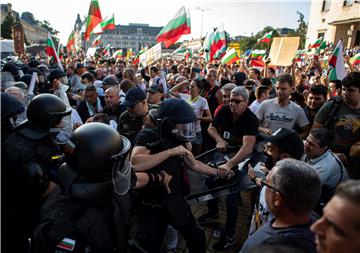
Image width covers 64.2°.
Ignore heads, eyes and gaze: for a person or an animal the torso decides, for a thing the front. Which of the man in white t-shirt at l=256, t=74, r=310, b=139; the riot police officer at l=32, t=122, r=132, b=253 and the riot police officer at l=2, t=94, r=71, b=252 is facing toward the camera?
the man in white t-shirt

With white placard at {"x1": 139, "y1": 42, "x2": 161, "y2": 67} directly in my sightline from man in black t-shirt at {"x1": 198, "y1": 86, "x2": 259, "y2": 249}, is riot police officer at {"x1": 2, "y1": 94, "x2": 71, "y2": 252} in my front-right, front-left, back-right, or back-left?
back-left

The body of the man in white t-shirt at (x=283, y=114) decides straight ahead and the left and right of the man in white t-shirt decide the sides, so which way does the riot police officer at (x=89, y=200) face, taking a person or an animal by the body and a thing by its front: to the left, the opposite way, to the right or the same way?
the opposite way

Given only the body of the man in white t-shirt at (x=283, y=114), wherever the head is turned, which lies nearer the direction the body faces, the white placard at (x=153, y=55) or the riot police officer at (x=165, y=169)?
the riot police officer

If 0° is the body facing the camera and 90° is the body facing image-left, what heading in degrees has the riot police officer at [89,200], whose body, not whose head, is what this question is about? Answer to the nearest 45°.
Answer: approximately 225°

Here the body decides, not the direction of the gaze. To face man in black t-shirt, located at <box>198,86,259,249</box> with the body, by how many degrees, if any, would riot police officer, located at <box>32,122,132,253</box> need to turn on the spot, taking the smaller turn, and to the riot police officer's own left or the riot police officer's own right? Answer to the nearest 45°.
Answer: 0° — they already face them

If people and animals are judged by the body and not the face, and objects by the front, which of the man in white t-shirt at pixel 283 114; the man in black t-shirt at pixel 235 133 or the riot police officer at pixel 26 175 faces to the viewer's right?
the riot police officer

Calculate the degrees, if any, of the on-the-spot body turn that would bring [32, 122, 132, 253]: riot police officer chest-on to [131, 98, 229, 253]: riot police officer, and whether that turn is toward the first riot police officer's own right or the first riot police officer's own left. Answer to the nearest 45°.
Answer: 0° — they already face them

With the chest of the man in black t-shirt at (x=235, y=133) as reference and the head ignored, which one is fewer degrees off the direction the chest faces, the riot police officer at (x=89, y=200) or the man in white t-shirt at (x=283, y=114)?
the riot police officer

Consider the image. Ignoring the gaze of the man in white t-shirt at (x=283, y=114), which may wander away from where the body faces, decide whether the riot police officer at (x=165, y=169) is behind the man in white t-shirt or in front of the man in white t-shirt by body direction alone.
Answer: in front

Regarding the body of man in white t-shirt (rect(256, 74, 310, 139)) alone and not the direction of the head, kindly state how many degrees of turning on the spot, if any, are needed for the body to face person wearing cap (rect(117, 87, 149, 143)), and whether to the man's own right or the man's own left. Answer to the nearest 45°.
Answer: approximately 45° to the man's own right

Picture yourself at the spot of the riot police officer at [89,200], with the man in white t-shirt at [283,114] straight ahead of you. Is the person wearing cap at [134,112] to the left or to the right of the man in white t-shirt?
left

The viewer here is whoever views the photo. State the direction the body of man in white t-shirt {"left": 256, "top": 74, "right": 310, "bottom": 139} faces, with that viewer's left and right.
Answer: facing the viewer

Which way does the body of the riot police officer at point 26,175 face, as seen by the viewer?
to the viewer's right

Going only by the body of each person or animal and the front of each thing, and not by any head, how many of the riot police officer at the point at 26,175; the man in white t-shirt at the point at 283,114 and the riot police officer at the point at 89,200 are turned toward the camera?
1

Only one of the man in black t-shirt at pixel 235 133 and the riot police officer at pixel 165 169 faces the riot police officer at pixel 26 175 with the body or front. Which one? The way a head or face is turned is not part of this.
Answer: the man in black t-shirt

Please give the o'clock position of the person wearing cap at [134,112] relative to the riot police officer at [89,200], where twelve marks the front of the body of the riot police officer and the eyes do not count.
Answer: The person wearing cap is roughly at 11 o'clock from the riot police officer.
